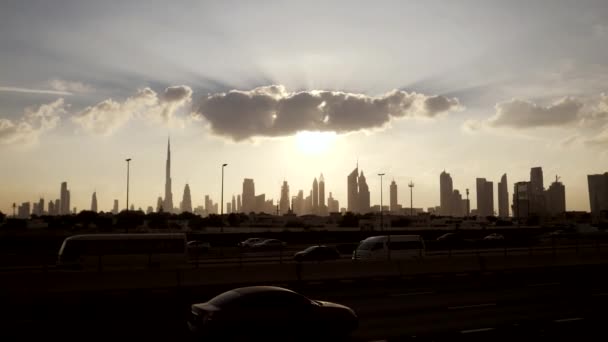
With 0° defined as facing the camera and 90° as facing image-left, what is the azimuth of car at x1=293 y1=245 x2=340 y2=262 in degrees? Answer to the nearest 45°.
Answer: approximately 90°

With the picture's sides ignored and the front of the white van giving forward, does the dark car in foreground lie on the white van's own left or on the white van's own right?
on the white van's own left

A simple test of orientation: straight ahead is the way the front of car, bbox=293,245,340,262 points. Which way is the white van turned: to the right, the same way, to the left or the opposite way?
the same way

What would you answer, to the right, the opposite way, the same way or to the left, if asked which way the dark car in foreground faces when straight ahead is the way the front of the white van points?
the opposite way

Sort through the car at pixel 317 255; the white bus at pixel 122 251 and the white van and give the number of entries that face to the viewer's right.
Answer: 0

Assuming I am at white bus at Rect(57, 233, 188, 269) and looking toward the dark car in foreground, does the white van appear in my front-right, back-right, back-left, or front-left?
front-left

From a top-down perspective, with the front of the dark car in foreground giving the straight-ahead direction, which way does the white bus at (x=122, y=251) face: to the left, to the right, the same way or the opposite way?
the opposite way

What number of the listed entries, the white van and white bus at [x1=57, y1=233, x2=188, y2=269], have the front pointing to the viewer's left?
2

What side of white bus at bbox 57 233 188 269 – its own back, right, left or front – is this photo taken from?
left

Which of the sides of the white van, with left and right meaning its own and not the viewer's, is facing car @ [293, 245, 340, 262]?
front

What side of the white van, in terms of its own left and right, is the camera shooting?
left

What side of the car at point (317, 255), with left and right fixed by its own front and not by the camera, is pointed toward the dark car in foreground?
left

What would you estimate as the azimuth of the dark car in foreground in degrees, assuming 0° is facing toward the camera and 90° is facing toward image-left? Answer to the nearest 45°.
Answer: approximately 270°

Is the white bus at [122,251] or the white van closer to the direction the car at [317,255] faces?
the white bus

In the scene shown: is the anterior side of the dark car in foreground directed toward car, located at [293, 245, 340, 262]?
no
